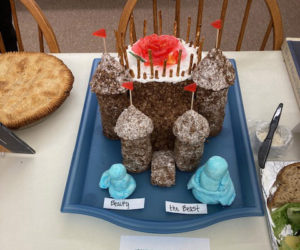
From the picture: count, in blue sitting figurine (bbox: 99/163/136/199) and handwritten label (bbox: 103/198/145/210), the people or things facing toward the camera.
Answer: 2

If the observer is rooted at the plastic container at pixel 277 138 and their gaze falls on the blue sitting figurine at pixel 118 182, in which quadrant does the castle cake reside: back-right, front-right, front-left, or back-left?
front-right

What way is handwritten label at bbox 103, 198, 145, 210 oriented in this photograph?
toward the camera

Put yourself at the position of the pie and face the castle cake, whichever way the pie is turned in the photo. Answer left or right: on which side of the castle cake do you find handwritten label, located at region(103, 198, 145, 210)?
right

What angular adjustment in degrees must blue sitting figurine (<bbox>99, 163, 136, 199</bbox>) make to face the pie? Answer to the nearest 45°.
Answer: approximately 135° to its right

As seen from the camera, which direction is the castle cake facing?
toward the camera

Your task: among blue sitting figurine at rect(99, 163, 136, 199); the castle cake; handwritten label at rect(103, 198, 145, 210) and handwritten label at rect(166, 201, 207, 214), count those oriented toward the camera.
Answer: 4

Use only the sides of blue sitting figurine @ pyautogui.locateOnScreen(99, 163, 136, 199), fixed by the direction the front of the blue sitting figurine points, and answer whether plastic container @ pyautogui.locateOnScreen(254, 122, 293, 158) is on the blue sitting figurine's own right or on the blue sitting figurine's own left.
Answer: on the blue sitting figurine's own left

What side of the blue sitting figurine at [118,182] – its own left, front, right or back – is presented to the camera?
front
